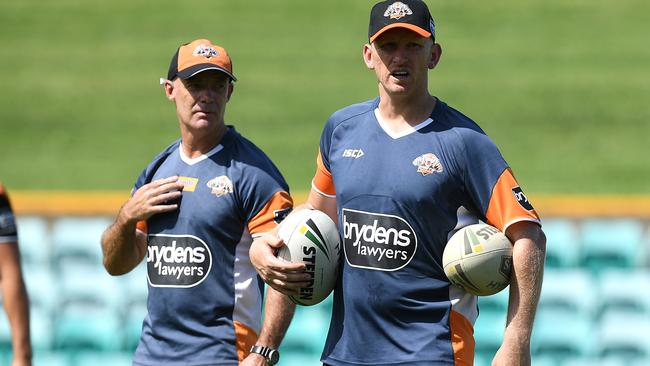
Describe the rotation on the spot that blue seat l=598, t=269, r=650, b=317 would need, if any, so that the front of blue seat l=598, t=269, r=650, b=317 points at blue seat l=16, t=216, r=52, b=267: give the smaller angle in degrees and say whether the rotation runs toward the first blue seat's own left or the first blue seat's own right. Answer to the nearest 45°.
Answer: approximately 90° to the first blue seat's own right

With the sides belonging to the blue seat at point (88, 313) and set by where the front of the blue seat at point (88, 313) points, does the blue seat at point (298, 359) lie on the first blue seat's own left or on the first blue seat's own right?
on the first blue seat's own left

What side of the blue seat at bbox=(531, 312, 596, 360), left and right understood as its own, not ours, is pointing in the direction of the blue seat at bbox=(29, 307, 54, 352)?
right

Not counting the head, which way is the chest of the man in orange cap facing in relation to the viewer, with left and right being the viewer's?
facing the viewer and to the left of the viewer

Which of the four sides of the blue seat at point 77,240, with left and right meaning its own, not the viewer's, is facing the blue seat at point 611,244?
left

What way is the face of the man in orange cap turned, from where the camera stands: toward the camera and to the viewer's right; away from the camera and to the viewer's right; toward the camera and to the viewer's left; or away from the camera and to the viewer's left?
toward the camera and to the viewer's right

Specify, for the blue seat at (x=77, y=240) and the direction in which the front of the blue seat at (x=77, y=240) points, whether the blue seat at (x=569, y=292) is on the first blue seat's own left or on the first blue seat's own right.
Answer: on the first blue seat's own left

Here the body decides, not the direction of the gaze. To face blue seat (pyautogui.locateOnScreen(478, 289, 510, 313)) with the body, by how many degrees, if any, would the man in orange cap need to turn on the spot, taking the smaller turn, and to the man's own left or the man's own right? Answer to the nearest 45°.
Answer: approximately 180°

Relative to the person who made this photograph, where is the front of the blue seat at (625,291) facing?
facing the viewer

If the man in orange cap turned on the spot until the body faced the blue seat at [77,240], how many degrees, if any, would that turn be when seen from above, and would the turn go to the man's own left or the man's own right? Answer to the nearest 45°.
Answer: approximately 135° to the man's own right

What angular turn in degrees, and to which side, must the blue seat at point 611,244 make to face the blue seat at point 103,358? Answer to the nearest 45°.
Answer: approximately 90° to its right
